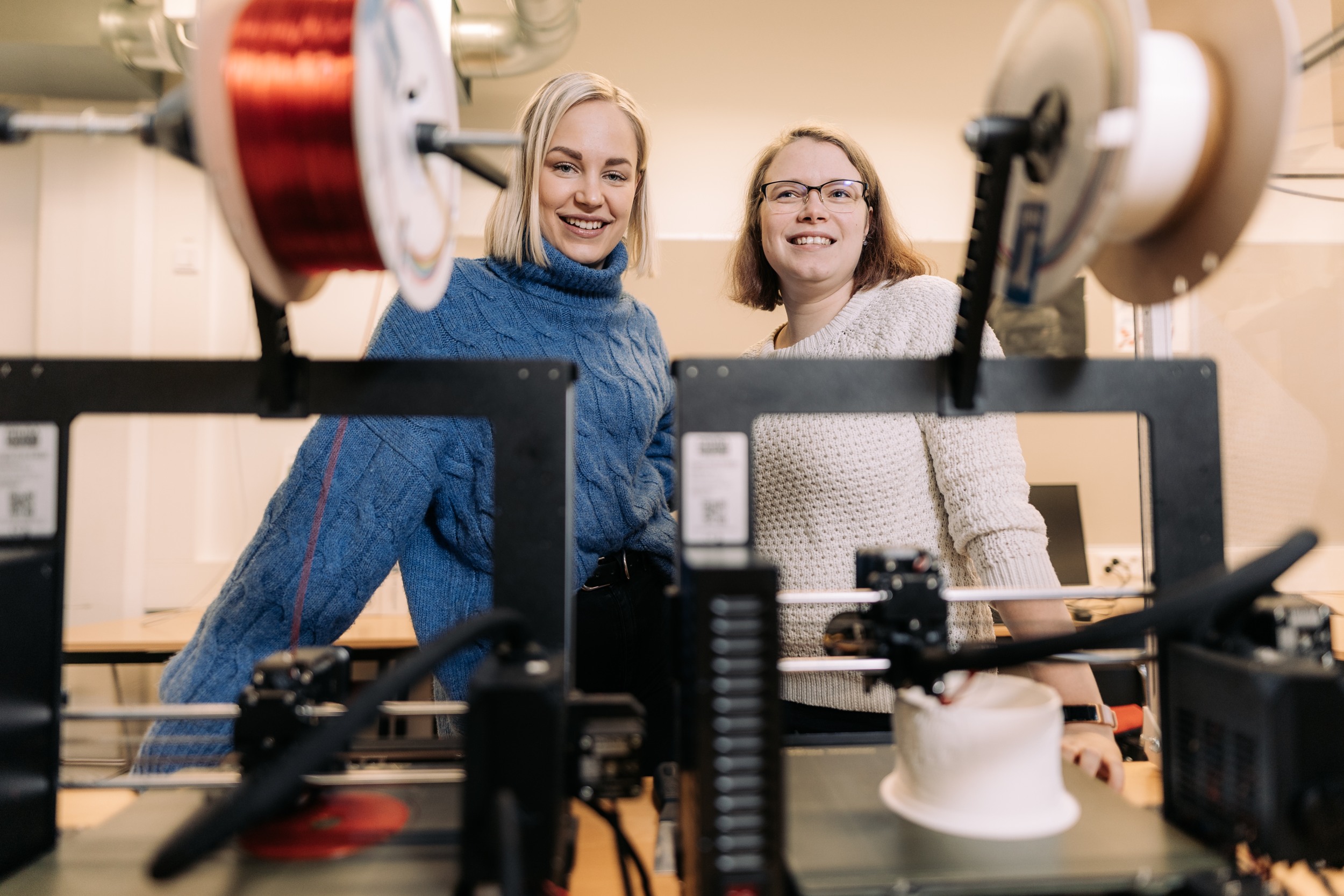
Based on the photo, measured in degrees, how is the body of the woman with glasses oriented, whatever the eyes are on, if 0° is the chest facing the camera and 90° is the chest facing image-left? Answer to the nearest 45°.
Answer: approximately 45°

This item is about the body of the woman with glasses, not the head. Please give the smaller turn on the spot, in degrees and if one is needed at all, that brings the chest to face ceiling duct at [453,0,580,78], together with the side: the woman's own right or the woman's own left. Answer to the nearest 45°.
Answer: approximately 90° to the woman's own right

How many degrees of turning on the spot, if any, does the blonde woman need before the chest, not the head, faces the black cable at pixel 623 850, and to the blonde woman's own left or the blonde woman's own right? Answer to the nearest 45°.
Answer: approximately 45° to the blonde woman's own right

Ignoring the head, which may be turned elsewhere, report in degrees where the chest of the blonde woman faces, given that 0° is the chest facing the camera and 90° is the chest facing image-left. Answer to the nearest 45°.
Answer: approximately 315°

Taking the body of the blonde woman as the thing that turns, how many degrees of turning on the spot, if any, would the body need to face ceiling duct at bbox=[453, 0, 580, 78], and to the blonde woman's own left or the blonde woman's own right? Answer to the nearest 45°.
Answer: approximately 135° to the blonde woman's own left
